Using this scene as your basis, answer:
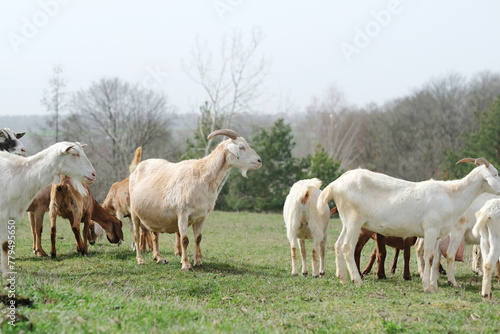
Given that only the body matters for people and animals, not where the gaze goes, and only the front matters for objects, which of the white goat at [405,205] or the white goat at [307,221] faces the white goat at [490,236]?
the white goat at [405,205]

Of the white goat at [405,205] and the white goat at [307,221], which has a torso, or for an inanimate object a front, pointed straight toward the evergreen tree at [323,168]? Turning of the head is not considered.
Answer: the white goat at [307,221]

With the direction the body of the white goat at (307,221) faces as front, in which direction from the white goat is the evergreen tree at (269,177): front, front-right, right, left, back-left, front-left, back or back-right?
front

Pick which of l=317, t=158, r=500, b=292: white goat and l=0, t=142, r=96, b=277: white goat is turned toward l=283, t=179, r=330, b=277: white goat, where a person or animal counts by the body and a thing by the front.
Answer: l=0, t=142, r=96, b=277: white goat

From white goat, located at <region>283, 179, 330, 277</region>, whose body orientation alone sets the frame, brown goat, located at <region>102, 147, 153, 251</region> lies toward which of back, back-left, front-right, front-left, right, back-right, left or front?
front-left

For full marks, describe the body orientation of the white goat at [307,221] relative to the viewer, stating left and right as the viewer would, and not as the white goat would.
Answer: facing away from the viewer

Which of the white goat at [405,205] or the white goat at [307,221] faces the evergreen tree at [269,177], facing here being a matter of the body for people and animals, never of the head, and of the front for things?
the white goat at [307,221]

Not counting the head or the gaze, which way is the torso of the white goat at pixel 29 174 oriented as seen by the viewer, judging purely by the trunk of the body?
to the viewer's right

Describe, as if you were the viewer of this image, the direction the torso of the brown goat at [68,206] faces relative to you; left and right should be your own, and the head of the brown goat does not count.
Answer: facing away from the viewer and to the right of the viewer
